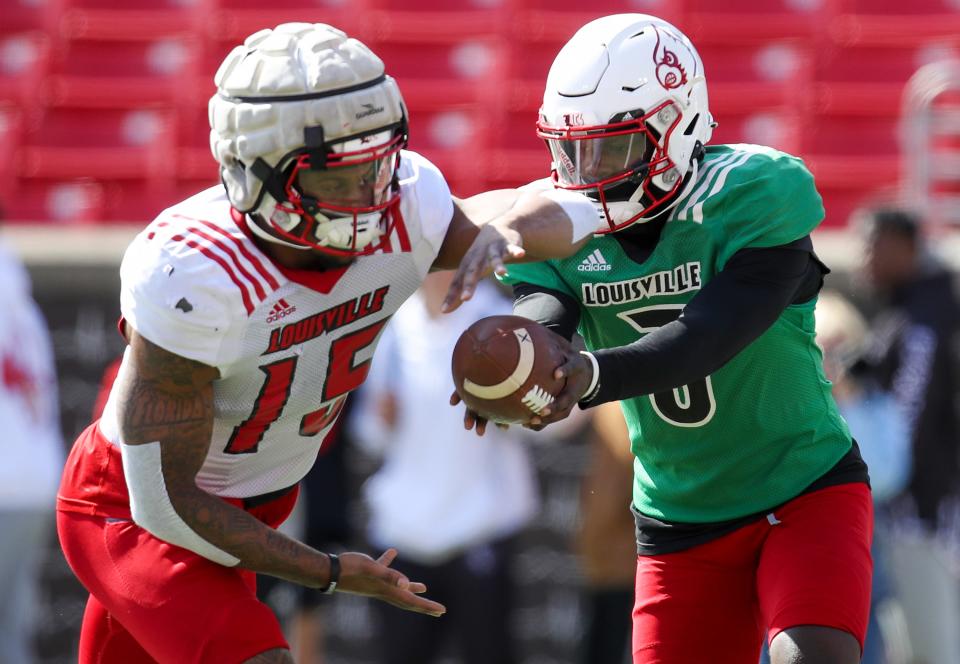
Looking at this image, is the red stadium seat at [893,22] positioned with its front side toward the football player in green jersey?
yes

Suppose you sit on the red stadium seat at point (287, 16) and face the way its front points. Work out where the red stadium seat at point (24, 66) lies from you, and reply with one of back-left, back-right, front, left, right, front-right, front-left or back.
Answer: right

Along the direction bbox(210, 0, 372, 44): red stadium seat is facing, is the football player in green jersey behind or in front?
in front

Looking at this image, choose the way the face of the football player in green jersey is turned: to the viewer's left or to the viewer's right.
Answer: to the viewer's left

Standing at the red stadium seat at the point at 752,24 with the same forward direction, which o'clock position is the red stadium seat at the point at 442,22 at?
the red stadium seat at the point at 442,22 is roughly at 3 o'clock from the red stadium seat at the point at 752,24.

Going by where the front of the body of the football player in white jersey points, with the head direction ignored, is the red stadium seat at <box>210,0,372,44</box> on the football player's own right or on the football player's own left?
on the football player's own left

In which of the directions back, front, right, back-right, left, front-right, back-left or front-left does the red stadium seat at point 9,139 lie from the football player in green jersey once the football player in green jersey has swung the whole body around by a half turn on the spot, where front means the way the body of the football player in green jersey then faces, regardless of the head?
left

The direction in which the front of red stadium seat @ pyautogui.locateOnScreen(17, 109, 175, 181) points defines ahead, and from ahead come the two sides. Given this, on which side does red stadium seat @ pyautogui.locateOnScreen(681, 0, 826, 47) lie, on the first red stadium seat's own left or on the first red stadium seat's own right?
on the first red stadium seat's own left

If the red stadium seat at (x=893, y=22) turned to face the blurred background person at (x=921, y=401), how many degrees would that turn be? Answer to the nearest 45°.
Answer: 0° — it already faces them

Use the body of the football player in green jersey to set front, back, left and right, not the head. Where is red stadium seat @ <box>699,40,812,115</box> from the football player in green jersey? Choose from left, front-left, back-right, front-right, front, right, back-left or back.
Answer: back-right
